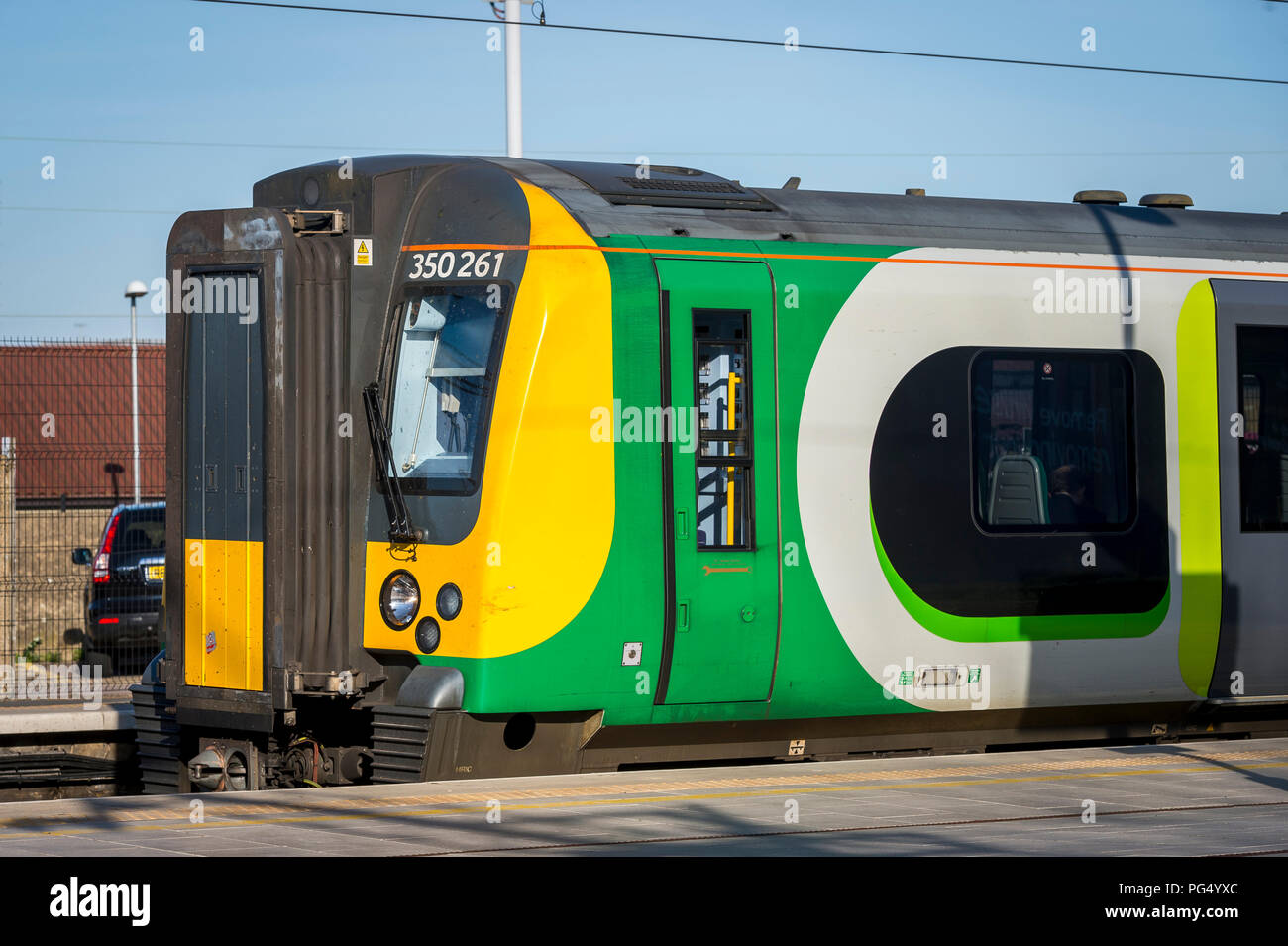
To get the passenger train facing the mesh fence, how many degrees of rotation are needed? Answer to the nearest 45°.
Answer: approximately 90° to its right

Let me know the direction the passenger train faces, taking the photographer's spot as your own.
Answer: facing the viewer and to the left of the viewer

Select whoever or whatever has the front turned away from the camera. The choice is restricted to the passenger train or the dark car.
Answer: the dark car

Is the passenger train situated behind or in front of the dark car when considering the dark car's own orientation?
behind

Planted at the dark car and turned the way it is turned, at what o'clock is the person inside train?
The person inside train is roughly at 5 o'clock from the dark car.

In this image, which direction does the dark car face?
away from the camera

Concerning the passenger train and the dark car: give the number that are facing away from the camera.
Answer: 1

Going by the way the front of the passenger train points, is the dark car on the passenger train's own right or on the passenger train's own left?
on the passenger train's own right

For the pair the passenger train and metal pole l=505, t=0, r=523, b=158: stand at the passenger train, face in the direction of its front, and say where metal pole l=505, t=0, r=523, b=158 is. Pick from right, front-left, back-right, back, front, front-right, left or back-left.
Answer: back-right
